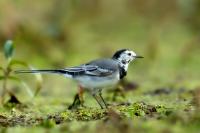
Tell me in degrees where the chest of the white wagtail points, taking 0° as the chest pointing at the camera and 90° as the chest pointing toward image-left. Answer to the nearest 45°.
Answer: approximately 270°
